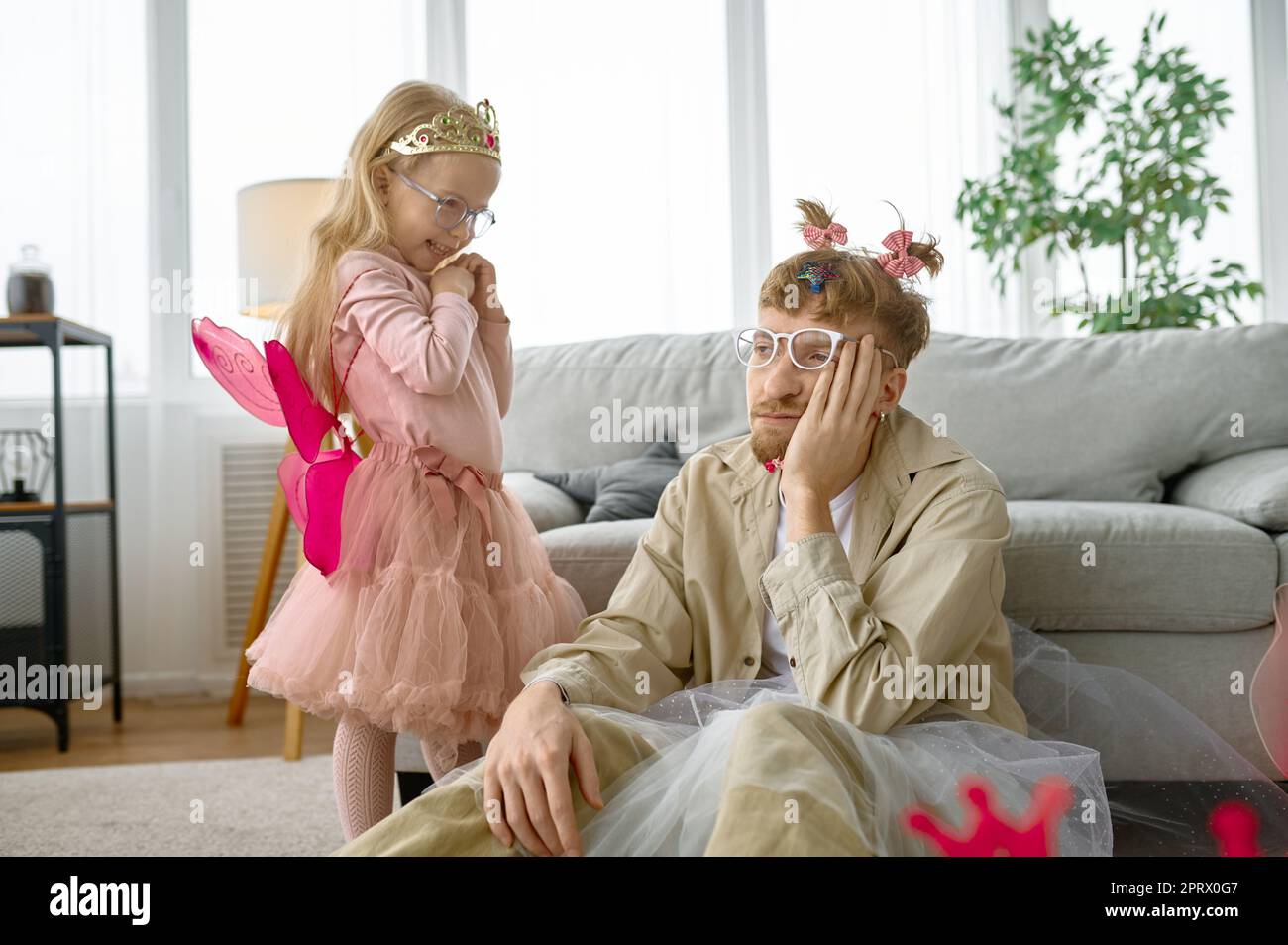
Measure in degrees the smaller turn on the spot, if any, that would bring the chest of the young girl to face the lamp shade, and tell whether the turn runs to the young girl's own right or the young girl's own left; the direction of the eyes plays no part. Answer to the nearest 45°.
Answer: approximately 135° to the young girl's own left

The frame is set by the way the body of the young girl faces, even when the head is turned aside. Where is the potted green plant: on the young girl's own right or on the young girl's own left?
on the young girl's own left

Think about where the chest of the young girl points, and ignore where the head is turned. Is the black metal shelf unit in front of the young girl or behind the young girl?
behind

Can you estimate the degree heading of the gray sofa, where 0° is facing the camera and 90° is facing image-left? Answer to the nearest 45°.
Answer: approximately 0°

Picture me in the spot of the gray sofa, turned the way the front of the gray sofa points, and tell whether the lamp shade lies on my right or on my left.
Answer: on my right

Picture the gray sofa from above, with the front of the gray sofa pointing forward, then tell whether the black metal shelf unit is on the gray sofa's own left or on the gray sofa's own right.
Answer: on the gray sofa's own right

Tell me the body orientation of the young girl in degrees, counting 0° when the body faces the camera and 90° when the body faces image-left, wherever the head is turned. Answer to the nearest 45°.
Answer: approximately 315°

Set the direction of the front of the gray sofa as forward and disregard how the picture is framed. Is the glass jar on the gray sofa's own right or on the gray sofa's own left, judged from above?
on the gray sofa's own right
